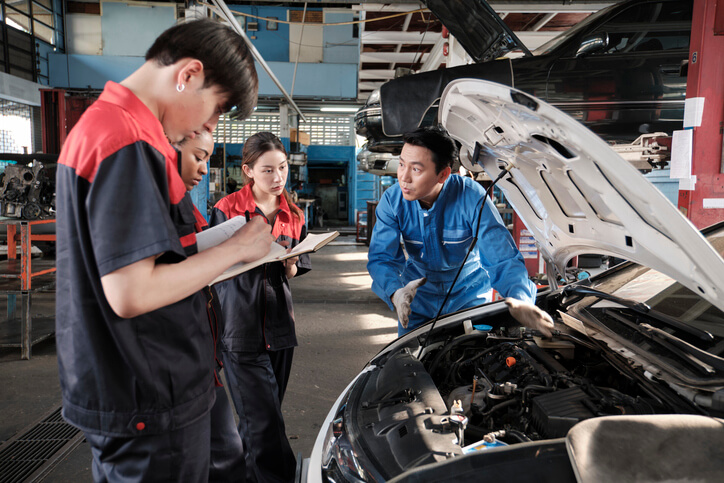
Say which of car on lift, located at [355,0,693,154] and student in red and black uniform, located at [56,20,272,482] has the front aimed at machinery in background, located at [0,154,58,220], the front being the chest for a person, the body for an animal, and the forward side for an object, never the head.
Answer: the car on lift

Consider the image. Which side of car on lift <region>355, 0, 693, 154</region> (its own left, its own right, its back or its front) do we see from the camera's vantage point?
left

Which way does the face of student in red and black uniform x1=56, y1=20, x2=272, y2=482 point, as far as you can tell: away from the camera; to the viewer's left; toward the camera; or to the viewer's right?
to the viewer's right

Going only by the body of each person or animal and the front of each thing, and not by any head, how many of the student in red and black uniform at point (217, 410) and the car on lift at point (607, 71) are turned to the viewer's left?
1

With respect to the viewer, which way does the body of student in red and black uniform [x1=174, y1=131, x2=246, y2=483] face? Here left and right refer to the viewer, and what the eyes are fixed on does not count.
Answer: facing the viewer and to the right of the viewer

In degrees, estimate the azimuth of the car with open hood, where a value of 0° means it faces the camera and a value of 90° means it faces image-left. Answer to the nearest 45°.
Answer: approximately 45°

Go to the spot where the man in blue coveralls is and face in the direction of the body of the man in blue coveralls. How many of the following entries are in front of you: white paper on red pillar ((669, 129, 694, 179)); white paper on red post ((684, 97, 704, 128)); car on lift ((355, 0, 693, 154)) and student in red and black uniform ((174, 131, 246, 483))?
1

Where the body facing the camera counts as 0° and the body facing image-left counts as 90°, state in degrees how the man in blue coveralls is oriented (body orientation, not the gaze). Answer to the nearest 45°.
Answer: approximately 45°

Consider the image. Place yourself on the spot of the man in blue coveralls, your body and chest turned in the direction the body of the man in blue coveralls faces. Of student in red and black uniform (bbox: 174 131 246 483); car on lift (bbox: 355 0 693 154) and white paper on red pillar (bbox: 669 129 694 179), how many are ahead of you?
1

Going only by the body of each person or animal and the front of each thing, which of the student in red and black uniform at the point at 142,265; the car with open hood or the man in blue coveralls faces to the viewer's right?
the student in red and black uniform

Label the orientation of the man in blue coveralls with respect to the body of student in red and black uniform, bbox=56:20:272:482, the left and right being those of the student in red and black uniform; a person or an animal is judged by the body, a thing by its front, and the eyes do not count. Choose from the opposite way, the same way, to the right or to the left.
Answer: the opposite way

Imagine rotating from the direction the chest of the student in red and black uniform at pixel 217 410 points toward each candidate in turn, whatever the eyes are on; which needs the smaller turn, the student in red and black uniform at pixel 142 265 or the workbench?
the student in red and black uniform

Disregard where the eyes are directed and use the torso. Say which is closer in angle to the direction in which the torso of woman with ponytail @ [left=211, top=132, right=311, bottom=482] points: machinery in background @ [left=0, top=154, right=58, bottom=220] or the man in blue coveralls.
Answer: the man in blue coveralls

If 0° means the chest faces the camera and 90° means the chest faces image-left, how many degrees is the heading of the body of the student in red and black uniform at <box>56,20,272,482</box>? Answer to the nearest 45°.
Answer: approximately 270°

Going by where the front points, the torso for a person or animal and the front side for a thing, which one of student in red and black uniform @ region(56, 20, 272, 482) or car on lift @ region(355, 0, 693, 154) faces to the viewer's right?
the student in red and black uniform

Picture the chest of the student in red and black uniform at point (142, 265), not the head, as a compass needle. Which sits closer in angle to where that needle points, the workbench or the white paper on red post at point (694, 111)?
the white paper on red post

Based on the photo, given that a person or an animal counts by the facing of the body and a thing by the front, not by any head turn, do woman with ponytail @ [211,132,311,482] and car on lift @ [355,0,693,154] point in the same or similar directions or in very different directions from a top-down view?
very different directions
